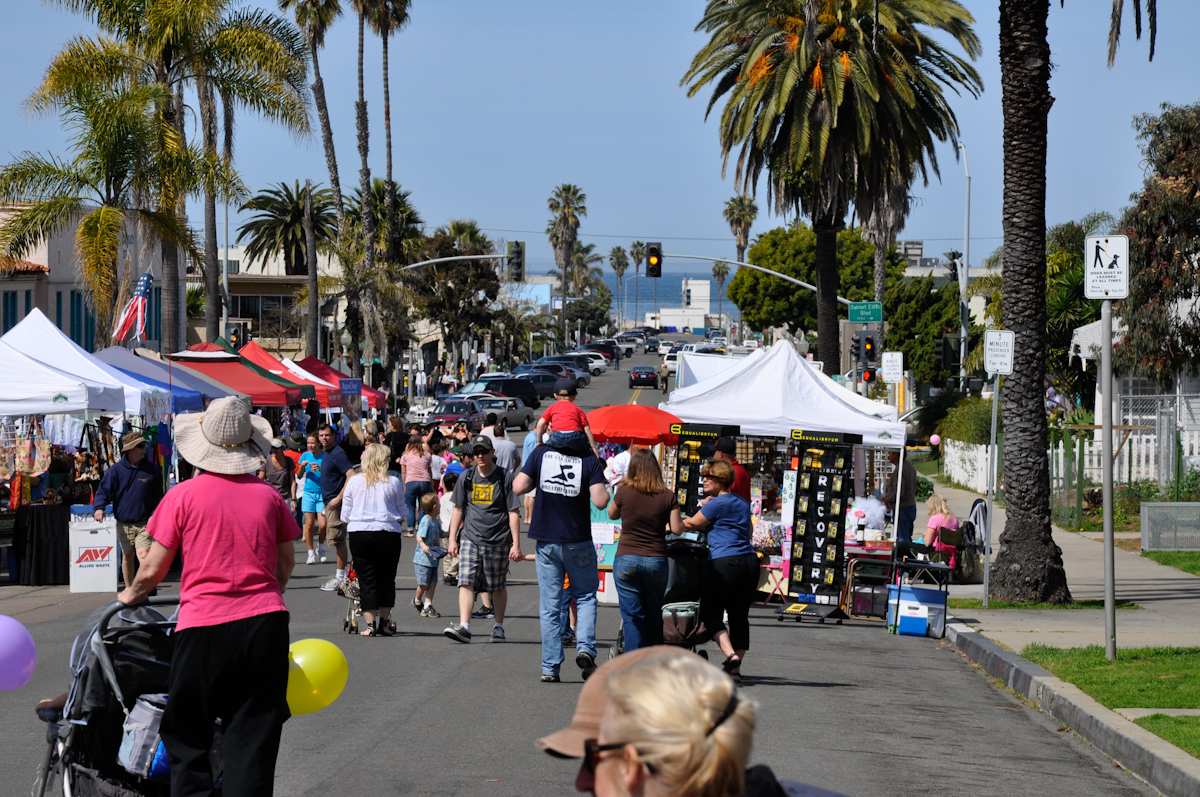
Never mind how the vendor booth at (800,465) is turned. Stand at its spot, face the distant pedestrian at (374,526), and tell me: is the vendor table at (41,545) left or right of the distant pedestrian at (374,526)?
right

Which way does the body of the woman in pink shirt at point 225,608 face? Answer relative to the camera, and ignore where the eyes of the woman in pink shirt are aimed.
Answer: away from the camera

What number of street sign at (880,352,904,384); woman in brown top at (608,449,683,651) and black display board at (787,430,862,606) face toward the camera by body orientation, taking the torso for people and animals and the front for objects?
2

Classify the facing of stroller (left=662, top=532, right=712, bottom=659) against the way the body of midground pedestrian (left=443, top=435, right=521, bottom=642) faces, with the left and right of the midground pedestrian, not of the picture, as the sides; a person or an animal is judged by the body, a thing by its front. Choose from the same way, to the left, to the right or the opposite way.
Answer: the opposite way

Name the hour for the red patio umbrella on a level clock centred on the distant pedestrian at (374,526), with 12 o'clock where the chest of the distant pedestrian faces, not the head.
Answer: The red patio umbrella is roughly at 1 o'clock from the distant pedestrian.

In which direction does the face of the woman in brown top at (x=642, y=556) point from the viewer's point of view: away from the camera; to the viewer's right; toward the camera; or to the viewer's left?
away from the camera

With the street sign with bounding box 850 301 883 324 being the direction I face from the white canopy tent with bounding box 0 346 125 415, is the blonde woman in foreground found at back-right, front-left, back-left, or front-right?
back-right

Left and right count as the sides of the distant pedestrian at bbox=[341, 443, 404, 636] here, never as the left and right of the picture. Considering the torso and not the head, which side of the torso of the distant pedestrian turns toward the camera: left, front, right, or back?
back

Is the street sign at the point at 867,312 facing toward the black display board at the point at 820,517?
yes

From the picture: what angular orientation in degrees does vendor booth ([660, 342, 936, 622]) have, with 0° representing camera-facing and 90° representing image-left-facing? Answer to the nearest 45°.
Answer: approximately 45°

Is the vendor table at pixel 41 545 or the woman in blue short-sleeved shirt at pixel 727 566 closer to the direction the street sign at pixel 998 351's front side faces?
the woman in blue short-sleeved shirt
